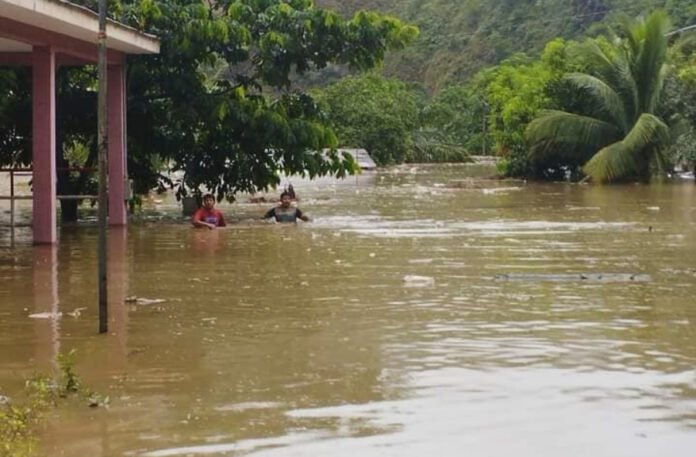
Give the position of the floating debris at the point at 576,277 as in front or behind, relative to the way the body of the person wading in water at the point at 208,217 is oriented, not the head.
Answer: in front

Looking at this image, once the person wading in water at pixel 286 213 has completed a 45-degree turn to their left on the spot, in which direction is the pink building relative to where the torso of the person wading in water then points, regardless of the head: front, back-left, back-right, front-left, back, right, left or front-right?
right

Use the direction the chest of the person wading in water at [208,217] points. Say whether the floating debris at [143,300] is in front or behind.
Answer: in front

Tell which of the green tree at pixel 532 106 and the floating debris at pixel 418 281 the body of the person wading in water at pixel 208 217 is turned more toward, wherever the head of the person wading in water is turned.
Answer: the floating debris

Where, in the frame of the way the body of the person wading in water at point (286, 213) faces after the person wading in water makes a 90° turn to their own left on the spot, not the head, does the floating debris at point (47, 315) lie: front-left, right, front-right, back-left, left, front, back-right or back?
right

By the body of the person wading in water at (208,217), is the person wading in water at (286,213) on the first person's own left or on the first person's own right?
on the first person's own left

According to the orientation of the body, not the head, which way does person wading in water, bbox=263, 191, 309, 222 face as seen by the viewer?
toward the camera

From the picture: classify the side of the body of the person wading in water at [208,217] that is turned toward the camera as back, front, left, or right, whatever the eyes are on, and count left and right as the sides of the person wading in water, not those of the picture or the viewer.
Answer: front

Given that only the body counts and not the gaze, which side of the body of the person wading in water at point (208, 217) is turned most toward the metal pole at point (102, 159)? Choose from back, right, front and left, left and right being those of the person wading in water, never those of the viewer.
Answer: front

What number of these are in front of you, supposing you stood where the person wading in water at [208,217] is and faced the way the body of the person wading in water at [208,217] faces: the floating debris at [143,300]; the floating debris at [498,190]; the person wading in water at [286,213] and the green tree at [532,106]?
1

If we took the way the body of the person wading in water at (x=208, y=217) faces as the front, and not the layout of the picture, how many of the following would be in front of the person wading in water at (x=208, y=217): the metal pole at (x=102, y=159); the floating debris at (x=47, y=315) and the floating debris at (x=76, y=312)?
3

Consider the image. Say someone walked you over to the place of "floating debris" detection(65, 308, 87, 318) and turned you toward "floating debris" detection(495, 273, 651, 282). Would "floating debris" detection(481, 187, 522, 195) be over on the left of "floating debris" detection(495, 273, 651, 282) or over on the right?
left

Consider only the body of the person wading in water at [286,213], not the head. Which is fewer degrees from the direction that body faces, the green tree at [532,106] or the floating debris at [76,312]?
the floating debris

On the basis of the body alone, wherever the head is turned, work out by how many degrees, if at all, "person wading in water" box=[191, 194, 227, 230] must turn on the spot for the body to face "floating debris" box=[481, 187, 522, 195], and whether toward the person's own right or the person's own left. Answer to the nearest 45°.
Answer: approximately 135° to the person's own left
